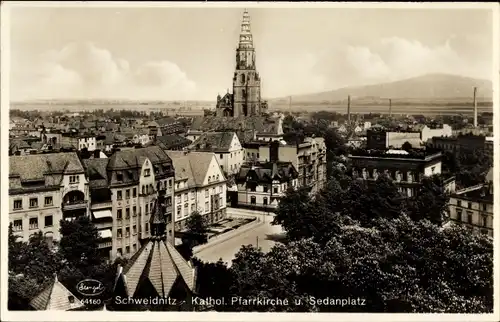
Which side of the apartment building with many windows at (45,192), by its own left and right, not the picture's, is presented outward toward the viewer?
front

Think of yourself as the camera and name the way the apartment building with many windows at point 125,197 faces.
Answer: facing the viewer and to the right of the viewer

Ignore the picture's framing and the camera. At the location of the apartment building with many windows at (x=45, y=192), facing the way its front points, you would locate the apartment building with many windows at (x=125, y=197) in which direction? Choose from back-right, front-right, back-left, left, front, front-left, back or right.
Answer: left

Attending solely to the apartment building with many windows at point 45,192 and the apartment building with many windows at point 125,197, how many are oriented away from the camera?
0

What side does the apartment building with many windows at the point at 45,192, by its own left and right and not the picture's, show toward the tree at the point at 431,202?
left

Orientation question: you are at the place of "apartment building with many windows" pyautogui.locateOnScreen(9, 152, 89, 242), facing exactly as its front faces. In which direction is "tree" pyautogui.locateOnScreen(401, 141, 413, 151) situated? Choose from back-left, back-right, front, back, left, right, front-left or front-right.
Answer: left

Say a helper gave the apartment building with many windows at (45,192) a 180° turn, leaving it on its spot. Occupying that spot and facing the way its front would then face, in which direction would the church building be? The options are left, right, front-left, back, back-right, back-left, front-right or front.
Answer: right

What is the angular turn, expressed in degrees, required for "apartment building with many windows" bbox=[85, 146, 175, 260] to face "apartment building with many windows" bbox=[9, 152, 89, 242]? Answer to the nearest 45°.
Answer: approximately 135° to its right
